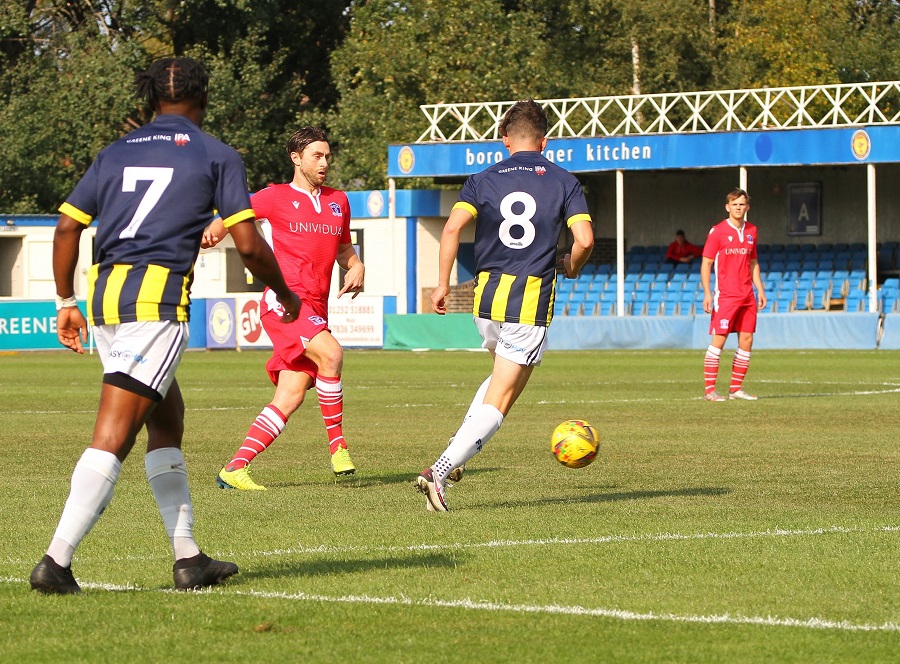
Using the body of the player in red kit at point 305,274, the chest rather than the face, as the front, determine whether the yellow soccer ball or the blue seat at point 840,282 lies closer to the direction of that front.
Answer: the yellow soccer ball

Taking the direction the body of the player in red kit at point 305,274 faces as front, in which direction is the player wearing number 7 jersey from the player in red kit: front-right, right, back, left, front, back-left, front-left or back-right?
front-right

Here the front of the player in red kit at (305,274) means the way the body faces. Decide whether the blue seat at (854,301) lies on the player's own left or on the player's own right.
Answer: on the player's own left

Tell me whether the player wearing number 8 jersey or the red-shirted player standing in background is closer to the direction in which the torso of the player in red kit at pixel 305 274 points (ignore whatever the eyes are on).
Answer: the player wearing number 8 jersey

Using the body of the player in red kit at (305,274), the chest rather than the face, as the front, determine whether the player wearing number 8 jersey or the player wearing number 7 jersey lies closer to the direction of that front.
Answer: the player wearing number 8 jersey

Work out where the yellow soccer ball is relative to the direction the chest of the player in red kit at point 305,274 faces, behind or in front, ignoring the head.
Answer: in front

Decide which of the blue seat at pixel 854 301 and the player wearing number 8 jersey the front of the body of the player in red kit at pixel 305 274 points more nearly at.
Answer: the player wearing number 8 jersey

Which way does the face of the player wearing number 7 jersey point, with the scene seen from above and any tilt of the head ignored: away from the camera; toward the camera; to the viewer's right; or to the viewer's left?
away from the camera

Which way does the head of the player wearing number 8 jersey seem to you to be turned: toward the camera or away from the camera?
away from the camera

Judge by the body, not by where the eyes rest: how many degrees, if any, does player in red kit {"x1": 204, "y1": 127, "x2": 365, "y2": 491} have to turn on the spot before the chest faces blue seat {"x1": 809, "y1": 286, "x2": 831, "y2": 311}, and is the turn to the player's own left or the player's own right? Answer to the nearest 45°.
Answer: approximately 90° to the player's own left

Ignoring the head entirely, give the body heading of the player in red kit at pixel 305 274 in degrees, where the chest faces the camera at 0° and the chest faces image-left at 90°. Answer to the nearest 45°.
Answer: approximately 315°
